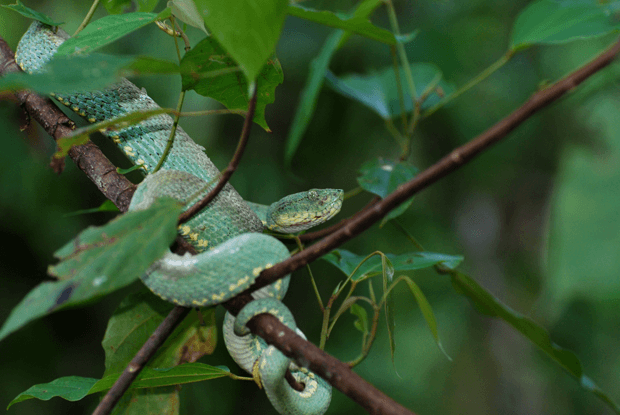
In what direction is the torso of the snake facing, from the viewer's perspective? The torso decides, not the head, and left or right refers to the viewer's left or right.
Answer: facing to the right of the viewer

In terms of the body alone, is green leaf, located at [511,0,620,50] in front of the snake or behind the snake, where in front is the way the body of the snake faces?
in front
